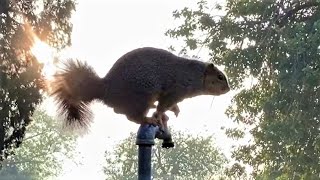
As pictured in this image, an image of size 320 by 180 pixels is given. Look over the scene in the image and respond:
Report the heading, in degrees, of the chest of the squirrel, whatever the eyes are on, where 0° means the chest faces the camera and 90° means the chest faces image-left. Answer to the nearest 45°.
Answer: approximately 270°
